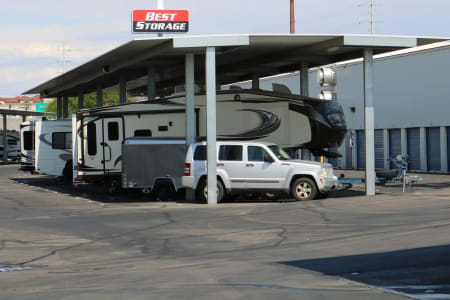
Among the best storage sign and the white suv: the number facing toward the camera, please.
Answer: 1

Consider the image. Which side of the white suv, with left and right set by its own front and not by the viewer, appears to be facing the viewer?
right

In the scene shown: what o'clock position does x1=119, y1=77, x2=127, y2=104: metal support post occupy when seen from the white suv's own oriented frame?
The metal support post is roughly at 8 o'clock from the white suv.

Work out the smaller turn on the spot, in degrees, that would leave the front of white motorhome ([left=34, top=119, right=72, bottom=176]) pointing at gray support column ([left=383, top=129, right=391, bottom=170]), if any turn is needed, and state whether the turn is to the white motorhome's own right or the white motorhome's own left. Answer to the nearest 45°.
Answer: approximately 45° to the white motorhome's own left

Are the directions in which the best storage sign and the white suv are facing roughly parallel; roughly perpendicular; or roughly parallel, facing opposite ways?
roughly perpendicular

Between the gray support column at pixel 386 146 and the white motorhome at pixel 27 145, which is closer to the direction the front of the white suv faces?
the gray support column

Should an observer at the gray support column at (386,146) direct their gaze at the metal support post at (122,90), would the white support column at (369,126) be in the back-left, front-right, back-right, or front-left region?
front-left

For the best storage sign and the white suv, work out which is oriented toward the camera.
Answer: the best storage sign

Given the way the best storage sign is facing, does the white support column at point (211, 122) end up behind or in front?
in front

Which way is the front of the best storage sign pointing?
toward the camera

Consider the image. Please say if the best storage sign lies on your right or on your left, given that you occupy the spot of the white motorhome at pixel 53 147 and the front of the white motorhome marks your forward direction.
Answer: on your left
